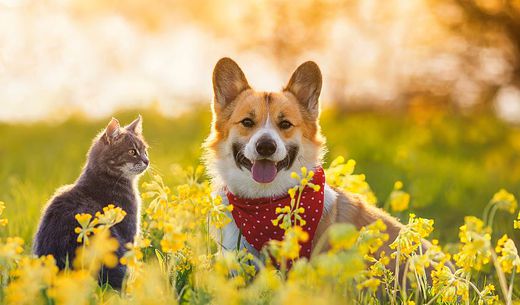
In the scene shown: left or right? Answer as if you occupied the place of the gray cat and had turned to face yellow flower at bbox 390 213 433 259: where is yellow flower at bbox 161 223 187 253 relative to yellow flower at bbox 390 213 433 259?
right

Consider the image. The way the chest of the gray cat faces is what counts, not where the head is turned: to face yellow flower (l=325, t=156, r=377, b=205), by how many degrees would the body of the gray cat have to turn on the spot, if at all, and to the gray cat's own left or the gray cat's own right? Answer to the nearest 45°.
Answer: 0° — it already faces it

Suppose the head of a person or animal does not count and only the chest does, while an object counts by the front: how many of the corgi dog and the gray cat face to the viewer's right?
1

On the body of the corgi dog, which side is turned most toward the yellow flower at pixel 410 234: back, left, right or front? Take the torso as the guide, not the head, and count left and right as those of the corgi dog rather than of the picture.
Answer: left

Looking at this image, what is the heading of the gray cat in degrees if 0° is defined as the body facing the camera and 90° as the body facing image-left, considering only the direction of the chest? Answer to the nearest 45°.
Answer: approximately 270°

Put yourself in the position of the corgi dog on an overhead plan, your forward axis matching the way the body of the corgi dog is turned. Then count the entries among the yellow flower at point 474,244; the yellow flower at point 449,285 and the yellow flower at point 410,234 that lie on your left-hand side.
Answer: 3

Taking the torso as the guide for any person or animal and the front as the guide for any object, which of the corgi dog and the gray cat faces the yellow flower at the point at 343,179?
the gray cat

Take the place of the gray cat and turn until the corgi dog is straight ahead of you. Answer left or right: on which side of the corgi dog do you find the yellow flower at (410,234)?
right

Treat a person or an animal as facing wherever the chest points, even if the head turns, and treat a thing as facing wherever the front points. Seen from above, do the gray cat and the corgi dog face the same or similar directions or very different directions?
very different directions

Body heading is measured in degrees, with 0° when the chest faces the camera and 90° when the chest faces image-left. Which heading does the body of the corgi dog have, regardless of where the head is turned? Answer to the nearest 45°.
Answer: approximately 45°

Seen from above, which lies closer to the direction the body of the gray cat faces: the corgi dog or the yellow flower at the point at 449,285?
the corgi dog
